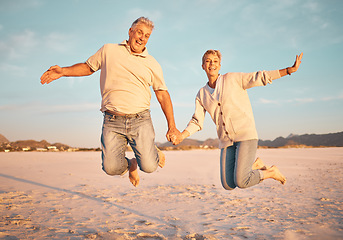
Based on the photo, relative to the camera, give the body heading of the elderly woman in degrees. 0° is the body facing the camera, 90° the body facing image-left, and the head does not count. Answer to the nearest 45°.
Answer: approximately 45°

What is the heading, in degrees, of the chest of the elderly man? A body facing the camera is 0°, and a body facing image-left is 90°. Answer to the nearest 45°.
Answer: approximately 0°

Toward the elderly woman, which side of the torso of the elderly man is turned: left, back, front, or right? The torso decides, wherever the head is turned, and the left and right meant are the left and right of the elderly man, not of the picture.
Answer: left
